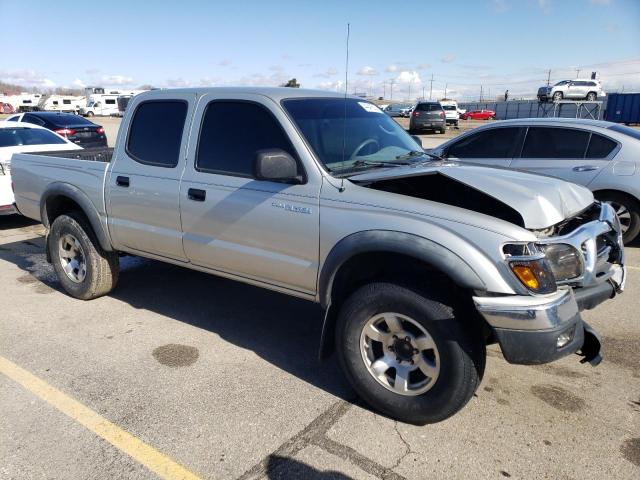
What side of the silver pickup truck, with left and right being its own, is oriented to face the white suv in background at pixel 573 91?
left

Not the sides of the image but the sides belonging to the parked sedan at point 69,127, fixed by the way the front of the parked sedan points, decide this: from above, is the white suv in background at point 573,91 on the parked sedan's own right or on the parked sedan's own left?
on the parked sedan's own right

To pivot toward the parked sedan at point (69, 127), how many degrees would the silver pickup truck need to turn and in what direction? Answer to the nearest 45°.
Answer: approximately 180°

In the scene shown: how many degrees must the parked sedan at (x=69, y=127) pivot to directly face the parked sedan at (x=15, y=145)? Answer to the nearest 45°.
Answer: approximately 135° to its left

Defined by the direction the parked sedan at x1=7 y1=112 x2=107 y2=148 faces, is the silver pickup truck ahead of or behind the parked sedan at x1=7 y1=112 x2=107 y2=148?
behind

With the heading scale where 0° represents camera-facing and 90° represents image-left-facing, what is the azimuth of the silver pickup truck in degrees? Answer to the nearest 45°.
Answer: approximately 315°

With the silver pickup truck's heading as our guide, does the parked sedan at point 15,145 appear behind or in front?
behind
